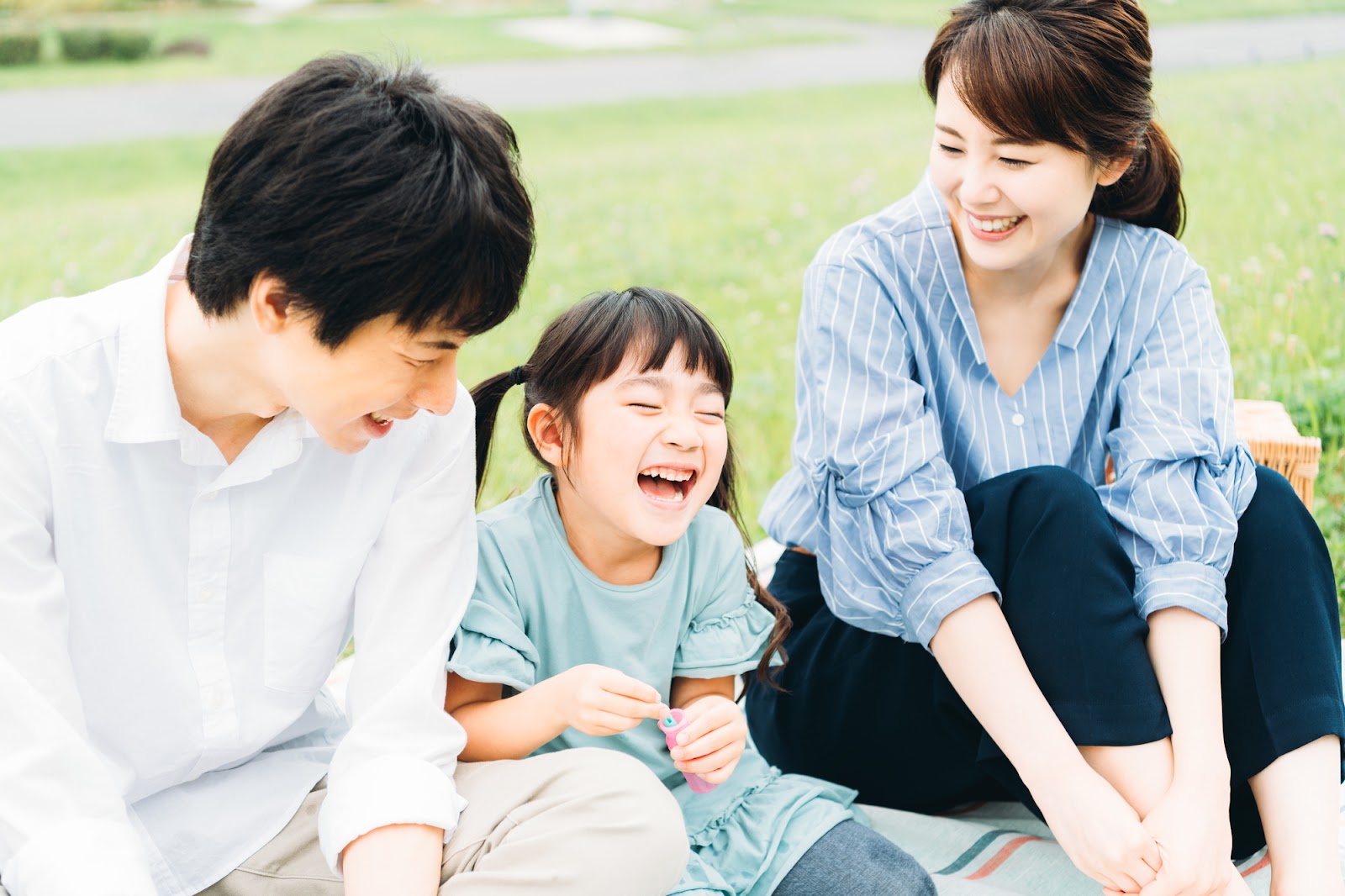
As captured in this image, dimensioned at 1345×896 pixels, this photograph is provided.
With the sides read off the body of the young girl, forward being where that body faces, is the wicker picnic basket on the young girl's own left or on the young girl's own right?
on the young girl's own left

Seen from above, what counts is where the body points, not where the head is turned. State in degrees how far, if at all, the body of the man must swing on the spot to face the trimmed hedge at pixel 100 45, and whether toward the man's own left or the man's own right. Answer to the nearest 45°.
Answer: approximately 135° to the man's own left

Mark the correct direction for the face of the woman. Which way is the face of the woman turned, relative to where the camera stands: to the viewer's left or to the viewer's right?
to the viewer's left

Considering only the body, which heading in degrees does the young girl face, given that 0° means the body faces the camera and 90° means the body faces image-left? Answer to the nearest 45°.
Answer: approximately 315°

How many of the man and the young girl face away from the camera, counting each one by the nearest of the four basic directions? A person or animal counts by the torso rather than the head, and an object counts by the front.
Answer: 0

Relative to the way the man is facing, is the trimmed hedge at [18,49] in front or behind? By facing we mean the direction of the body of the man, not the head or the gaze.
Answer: behind

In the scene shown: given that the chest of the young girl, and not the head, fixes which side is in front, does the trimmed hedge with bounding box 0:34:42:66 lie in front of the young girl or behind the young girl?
behind

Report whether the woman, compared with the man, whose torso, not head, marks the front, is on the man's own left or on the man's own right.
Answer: on the man's own left
